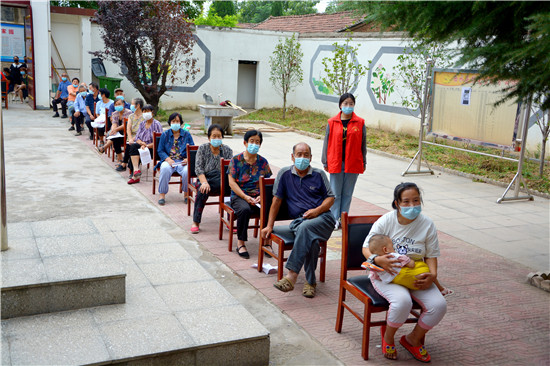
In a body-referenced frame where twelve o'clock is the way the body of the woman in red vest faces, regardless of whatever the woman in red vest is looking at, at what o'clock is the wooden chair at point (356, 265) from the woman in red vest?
The wooden chair is roughly at 12 o'clock from the woman in red vest.

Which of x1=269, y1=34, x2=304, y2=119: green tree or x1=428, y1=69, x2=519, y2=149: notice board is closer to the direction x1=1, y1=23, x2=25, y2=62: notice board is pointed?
the notice board

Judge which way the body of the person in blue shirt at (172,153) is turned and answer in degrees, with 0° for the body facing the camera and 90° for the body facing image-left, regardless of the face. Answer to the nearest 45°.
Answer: approximately 0°

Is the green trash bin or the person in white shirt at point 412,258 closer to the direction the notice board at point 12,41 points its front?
the person in white shirt
